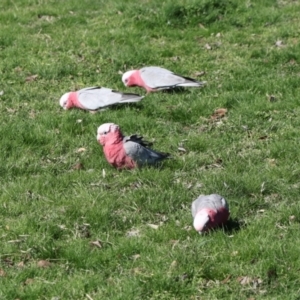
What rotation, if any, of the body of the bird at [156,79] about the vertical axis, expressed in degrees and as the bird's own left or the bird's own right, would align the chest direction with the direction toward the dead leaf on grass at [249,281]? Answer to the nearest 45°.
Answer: approximately 90° to the bird's own left

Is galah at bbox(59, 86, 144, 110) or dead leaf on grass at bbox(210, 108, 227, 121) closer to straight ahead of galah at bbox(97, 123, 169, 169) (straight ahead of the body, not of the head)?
the galah

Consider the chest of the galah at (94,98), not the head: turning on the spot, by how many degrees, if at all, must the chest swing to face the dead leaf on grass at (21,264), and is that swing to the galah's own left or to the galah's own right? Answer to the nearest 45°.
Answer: approximately 90° to the galah's own left

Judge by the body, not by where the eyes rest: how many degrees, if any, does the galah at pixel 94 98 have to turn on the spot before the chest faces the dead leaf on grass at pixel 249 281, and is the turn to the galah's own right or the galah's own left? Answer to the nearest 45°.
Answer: approximately 90° to the galah's own left

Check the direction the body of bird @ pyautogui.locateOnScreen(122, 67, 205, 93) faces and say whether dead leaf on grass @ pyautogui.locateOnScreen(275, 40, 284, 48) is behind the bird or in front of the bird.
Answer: behind

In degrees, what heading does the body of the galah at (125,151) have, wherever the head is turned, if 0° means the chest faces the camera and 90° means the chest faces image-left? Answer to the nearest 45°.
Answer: approximately 90°

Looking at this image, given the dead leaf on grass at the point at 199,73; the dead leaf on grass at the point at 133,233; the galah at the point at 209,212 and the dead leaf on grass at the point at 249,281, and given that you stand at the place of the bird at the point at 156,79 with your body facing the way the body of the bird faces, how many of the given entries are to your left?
3

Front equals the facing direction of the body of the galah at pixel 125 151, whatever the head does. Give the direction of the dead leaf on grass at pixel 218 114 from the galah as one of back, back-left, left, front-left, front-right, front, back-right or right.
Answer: back-right

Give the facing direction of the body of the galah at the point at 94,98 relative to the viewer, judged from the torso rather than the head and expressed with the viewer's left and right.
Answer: facing to the left of the viewer

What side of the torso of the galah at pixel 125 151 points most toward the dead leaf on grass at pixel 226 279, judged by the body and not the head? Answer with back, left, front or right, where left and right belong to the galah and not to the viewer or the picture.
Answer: left

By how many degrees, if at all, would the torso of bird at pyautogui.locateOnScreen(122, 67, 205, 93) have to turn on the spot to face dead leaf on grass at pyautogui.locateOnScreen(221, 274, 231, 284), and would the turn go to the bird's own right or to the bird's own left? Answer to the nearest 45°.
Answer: approximately 90° to the bird's own left

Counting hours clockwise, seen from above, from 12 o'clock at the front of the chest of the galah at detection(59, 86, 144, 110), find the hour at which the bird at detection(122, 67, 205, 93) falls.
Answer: The bird is roughly at 5 o'clock from the galah.

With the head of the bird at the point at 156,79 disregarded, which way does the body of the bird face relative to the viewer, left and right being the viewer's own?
facing to the left of the viewer
